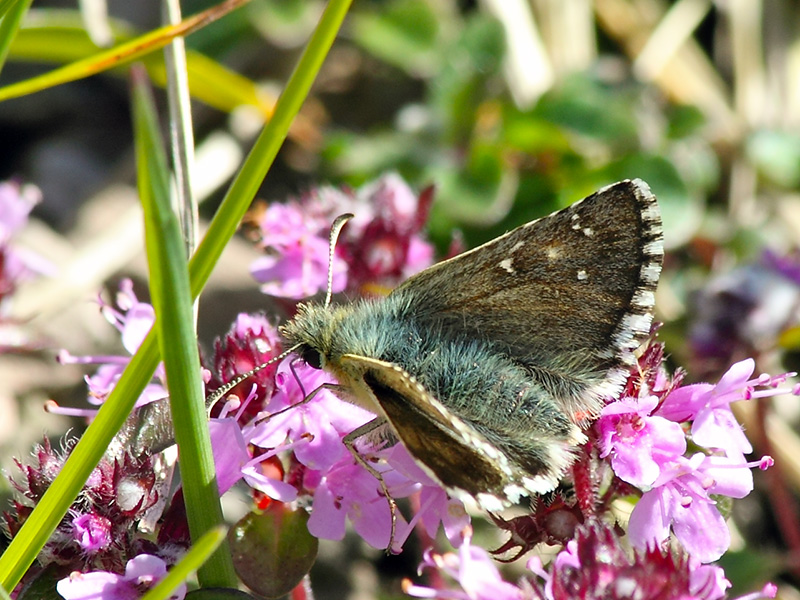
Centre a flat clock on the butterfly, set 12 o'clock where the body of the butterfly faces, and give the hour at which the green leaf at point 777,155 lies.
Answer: The green leaf is roughly at 4 o'clock from the butterfly.

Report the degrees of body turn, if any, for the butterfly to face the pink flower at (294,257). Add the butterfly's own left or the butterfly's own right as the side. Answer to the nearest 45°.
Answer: approximately 45° to the butterfly's own right

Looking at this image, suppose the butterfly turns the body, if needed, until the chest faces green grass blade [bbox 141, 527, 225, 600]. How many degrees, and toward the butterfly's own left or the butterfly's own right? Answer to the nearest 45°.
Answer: approximately 45° to the butterfly's own left

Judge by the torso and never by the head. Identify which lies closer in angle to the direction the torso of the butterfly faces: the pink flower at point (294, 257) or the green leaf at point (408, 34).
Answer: the pink flower

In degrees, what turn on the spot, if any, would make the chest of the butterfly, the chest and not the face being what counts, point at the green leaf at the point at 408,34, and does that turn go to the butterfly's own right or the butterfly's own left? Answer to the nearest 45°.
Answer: approximately 90° to the butterfly's own right

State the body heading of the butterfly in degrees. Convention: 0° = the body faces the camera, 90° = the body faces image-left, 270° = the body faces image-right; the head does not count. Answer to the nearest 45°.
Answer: approximately 90°
